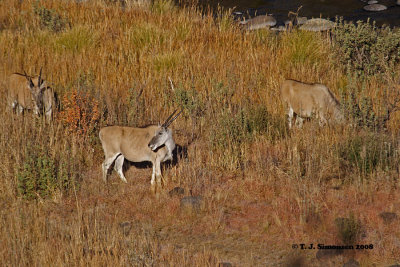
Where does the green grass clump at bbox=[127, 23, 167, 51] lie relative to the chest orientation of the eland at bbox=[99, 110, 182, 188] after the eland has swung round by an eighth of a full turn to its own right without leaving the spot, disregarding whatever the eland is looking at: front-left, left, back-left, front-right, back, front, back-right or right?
back-left

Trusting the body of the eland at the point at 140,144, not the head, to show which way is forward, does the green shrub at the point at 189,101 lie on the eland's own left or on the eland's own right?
on the eland's own left

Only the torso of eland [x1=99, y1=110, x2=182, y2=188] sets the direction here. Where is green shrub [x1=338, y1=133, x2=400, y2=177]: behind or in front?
in front

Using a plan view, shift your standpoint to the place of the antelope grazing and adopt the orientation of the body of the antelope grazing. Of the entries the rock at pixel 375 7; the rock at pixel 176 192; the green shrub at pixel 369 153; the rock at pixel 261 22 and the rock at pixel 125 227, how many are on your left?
2

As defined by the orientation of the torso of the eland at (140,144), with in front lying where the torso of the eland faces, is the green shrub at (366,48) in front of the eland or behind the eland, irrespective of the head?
in front

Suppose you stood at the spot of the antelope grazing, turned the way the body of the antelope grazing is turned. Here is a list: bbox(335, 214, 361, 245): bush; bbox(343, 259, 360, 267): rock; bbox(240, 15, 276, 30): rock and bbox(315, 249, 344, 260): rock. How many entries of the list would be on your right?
3

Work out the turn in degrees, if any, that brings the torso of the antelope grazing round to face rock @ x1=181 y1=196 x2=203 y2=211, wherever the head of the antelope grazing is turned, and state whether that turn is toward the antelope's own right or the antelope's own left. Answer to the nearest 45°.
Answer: approximately 135° to the antelope's own right

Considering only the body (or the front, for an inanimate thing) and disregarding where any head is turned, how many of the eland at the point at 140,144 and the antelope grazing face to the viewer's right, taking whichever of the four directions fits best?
2

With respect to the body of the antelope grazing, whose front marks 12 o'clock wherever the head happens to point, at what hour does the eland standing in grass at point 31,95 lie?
The eland standing in grass is roughly at 6 o'clock from the antelope grazing.

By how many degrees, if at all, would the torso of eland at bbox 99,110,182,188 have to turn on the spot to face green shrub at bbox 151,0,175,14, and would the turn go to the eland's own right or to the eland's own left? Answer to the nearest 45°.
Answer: approximately 90° to the eland's own left

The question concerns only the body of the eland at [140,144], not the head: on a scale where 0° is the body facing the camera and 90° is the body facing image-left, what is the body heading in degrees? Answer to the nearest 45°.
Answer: approximately 270°

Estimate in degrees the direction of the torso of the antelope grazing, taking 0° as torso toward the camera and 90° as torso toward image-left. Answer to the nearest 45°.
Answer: approximately 270°

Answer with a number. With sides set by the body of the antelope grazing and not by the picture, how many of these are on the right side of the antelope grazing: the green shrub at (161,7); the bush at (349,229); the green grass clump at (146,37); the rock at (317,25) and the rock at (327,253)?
2

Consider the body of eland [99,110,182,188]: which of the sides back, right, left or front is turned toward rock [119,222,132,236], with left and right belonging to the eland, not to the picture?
right
